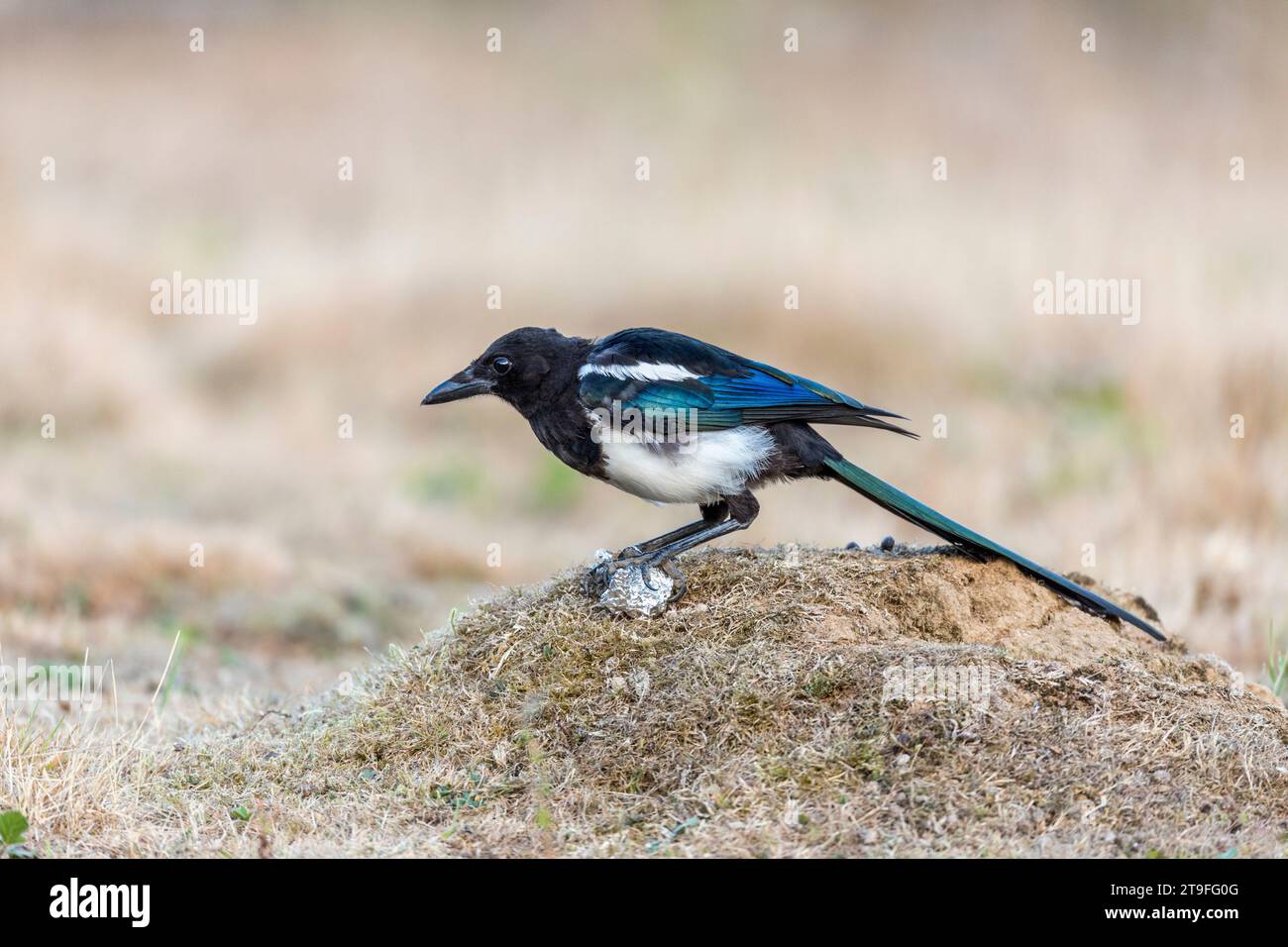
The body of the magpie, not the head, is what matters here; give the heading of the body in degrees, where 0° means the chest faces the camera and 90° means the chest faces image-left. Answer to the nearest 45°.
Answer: approximately 90°
